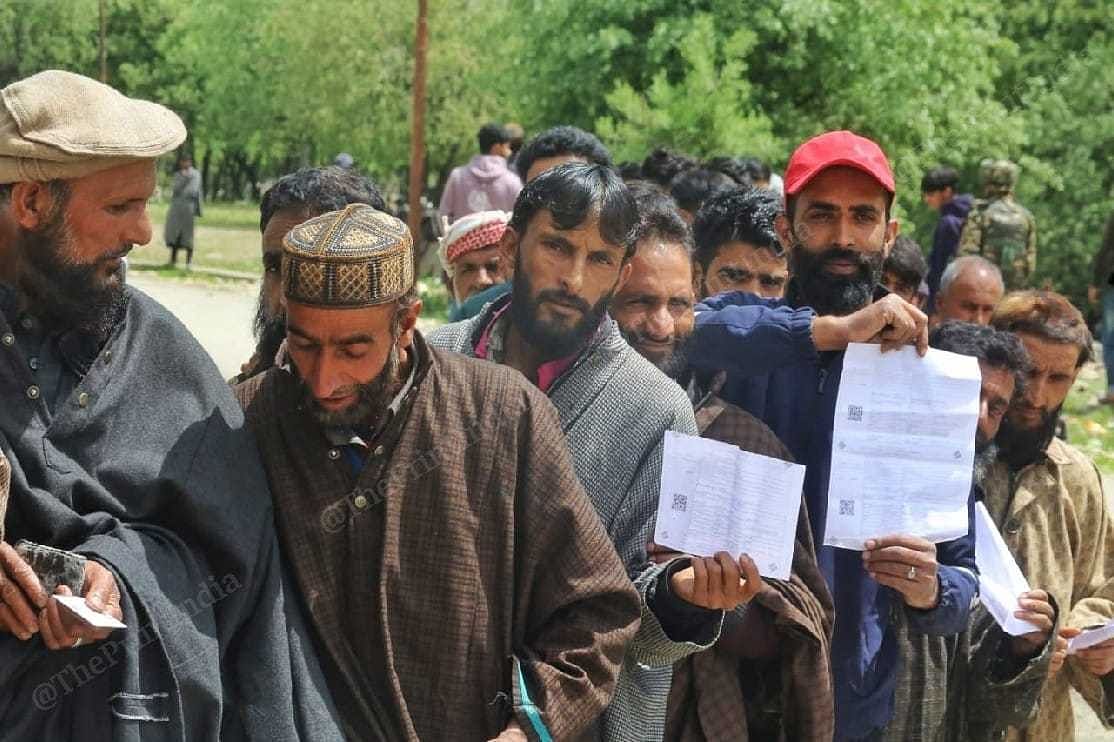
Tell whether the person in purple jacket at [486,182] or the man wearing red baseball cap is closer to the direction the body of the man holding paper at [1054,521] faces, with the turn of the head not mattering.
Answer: the man wearing red baseball cap

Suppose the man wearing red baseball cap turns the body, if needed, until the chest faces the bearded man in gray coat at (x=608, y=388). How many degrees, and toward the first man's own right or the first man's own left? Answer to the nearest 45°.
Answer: approximately 45° to the first man's own right

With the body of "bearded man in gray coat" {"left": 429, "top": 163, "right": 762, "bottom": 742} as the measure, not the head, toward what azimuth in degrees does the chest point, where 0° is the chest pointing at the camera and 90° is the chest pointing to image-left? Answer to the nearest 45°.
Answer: approximately 0°

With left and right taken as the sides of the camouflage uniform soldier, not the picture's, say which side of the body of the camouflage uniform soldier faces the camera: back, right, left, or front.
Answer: back

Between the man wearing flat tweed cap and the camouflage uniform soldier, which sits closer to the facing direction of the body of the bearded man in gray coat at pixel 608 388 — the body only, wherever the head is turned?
the man wearing flat tweed cap

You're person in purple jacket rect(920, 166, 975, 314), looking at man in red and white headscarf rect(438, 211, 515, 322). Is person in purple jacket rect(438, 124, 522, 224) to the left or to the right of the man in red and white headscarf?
right

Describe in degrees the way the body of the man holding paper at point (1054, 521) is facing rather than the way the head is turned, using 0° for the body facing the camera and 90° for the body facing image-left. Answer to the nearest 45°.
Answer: approximately 45°

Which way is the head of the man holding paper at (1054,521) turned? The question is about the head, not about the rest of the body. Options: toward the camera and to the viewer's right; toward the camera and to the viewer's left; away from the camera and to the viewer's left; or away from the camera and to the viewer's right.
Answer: toward the camera and to the viewer's left

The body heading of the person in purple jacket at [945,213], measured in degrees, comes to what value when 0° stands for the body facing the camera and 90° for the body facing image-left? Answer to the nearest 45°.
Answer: approximately 90°
